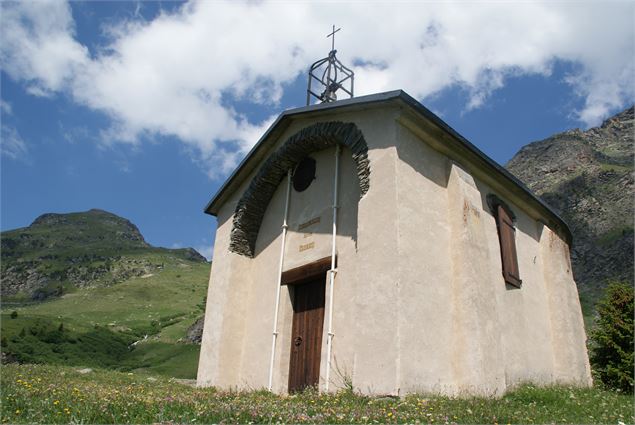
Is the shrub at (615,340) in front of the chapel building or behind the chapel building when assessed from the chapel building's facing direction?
behind

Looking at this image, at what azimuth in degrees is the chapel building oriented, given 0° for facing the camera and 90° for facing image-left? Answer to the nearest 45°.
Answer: approximately 45°
